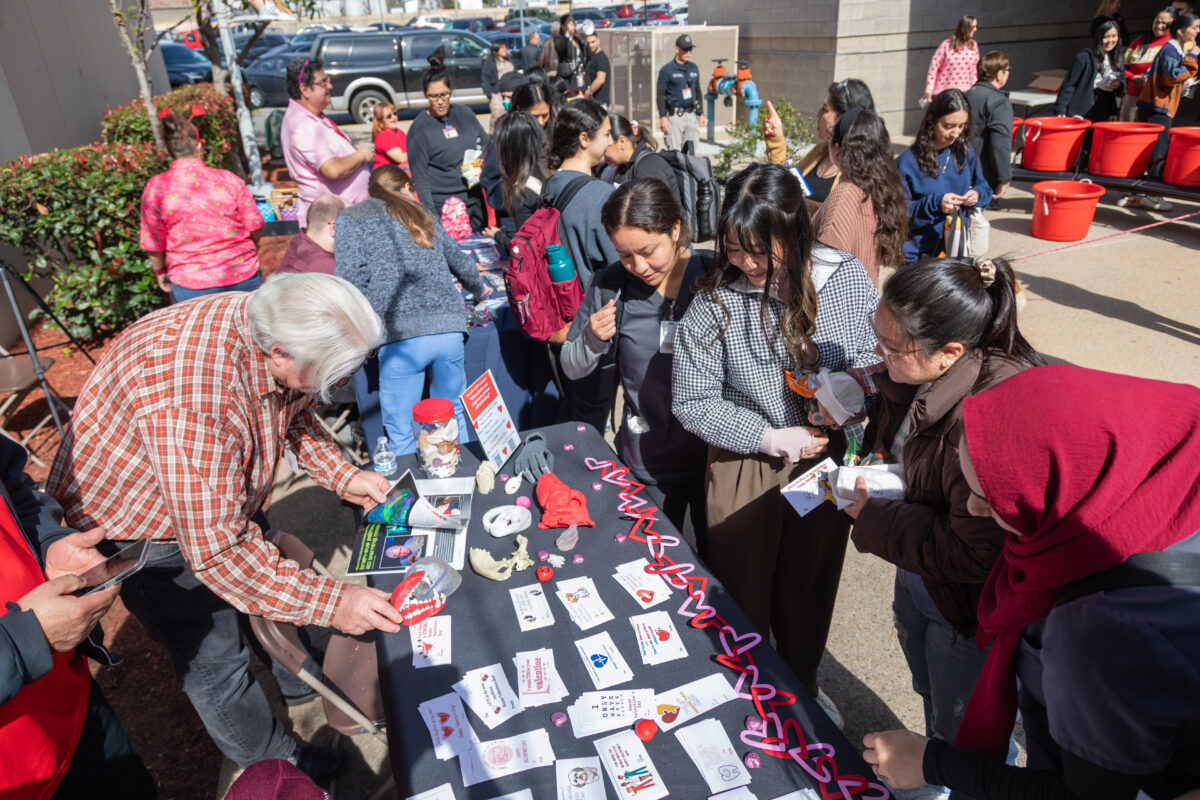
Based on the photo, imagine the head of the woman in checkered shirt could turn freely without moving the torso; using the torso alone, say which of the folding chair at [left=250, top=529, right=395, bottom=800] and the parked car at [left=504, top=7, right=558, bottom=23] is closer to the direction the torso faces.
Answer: the folding chair

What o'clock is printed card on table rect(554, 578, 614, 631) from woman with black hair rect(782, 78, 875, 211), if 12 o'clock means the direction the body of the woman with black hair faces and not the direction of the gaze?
The printed card on table is roughly at 11 o'clock from the woman with black hair.

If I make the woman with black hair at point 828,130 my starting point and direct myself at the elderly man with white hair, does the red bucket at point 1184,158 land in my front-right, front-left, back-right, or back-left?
back-left

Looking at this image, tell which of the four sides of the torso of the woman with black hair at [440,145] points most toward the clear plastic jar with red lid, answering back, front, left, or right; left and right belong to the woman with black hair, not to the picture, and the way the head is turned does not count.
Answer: front

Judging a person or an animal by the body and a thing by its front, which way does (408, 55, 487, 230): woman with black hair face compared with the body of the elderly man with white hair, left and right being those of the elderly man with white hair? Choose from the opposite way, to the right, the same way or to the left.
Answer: to the right

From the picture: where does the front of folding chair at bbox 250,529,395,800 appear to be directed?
to the viewer's right

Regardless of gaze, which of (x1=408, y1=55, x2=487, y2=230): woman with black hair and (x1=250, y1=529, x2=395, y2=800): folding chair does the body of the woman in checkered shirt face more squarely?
the folding chair

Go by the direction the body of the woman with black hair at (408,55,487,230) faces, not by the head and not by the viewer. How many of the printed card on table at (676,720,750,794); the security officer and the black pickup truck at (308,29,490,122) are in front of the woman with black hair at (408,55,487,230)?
1

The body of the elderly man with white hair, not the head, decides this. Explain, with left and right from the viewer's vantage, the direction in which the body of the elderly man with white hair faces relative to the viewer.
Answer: facing to the right of the viewer

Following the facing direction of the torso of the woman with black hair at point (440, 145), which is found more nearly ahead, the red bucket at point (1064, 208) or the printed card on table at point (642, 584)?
the printed card on table

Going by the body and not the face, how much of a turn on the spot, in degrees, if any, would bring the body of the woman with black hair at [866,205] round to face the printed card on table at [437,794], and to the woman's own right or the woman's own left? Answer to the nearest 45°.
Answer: approximately 135° to the woman's own left

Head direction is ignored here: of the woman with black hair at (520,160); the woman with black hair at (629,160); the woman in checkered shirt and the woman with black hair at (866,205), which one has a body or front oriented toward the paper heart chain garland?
the woman in checkered shirt
